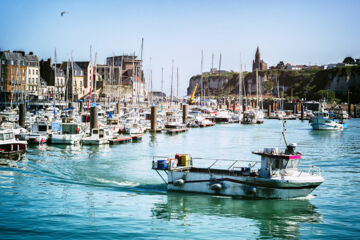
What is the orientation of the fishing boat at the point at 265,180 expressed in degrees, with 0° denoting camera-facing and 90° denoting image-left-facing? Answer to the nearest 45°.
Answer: approximately 270°
